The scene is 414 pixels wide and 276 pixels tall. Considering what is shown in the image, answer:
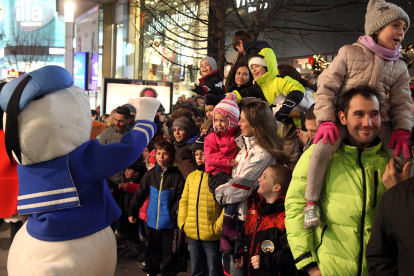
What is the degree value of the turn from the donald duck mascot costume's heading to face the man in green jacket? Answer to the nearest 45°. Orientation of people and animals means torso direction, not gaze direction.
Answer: approximately 90° to its right

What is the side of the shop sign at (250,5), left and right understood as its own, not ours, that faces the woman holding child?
front

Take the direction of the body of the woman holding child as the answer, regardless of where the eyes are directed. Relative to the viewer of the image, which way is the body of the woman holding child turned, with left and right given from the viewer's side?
facing to the left of the viewer

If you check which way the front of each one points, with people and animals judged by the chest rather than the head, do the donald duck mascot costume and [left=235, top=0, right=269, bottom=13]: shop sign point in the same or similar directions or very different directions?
very different directions

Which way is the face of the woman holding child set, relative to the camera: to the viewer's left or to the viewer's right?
to the viewer's left

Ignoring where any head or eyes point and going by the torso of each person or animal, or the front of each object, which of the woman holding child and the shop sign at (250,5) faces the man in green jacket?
the shop sign

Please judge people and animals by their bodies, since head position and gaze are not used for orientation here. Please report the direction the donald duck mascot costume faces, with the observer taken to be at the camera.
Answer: facing away from the viewer and to the right of the viewer

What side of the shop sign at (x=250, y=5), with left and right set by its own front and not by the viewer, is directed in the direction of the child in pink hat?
front

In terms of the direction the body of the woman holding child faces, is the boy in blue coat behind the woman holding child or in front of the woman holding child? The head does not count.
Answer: in front

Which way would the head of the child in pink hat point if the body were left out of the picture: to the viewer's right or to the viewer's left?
to the viewer's left

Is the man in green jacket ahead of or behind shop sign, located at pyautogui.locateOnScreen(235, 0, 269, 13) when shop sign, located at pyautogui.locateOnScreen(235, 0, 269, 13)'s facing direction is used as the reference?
ahead

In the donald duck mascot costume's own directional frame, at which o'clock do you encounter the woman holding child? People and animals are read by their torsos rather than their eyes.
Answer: The woman holding child is roughly at 1 o'clock from the donald duck mascot costume.

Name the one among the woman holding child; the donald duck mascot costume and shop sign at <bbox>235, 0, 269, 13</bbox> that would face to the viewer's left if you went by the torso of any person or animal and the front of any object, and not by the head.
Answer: the woman holding child

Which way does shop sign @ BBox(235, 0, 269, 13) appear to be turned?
toward the camera
